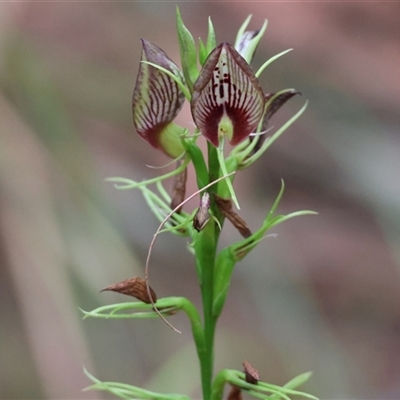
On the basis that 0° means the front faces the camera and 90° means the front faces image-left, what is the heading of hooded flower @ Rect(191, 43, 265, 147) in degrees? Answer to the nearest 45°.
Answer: approximately 0°
